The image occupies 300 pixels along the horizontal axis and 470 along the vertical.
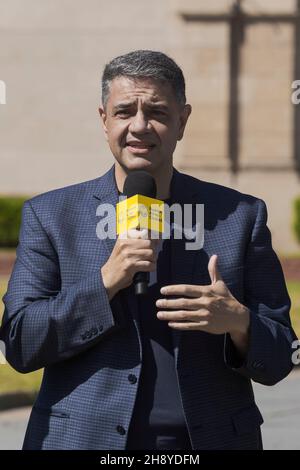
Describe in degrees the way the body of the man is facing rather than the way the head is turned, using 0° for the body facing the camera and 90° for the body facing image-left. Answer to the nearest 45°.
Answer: approximately 0°

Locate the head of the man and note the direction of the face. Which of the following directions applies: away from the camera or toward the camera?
toward the camera
